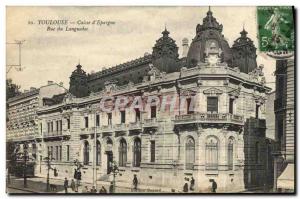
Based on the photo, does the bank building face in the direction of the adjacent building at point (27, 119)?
no

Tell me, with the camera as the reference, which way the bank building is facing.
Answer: facing the viewer and to the left of the viewer

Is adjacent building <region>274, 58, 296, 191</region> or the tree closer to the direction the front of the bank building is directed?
the tree

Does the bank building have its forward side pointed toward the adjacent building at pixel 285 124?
no

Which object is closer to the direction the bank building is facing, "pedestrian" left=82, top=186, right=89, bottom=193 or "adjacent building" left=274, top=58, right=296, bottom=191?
the pedestrian
